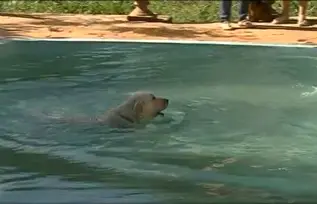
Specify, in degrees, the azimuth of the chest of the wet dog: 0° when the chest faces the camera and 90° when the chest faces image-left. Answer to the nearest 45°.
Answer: approximately 270°

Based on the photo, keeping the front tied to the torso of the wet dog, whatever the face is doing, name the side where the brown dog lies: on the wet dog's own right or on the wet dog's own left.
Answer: on the wet dog's own left
